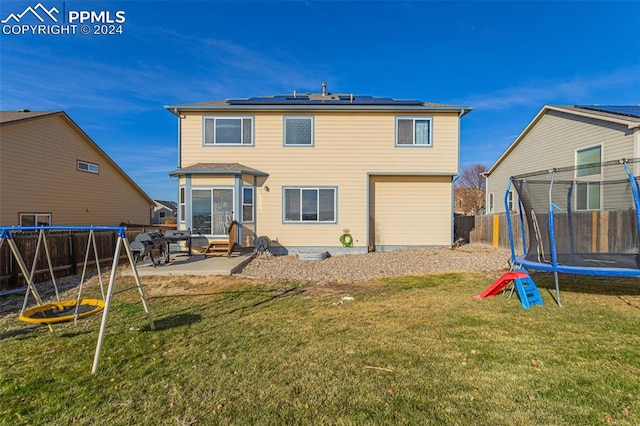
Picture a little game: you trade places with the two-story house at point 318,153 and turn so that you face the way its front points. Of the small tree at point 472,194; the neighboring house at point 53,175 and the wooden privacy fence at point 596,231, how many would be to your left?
1

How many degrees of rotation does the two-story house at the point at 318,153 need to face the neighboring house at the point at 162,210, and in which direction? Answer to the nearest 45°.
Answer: approximately 45° to its left

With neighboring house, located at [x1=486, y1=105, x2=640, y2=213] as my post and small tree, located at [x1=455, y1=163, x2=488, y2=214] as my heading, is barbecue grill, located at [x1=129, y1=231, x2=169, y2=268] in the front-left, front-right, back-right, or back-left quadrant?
back-left

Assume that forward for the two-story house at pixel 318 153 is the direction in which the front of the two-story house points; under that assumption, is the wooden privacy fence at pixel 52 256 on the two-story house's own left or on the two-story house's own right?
on the two-story house's own left

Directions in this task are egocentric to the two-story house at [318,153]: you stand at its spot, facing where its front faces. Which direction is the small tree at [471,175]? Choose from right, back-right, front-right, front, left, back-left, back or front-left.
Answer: front-right

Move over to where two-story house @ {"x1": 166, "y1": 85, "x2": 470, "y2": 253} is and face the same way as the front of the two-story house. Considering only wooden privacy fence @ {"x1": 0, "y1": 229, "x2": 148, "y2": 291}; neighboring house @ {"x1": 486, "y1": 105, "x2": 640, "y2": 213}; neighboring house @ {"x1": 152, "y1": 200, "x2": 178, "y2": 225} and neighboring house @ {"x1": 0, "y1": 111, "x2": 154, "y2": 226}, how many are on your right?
1

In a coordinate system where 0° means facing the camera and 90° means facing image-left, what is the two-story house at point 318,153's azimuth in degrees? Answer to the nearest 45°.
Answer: approximately 180°

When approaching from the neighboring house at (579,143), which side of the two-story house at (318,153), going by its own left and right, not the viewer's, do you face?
right

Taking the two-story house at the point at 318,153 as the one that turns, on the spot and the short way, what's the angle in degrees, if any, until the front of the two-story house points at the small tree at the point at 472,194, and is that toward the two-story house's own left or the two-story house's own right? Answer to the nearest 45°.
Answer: approximately 45° to the two-story house's own right

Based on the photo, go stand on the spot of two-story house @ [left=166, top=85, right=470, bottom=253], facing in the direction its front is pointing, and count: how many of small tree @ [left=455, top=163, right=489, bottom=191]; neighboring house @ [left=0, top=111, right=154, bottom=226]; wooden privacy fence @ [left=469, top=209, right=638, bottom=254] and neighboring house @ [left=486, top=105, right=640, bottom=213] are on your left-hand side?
1

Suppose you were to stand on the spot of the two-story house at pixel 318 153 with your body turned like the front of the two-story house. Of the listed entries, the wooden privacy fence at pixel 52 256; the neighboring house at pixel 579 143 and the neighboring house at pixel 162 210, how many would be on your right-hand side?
1

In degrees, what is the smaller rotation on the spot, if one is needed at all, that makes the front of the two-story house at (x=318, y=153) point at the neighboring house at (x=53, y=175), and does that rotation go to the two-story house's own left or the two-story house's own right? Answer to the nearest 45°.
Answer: approximately 90° to the two-story house's own left

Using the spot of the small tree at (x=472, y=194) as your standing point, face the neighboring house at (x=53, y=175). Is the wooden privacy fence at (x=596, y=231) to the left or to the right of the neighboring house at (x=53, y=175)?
left

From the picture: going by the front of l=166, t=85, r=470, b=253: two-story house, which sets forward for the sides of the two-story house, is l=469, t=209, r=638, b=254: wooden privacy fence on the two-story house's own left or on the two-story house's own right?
on the two-story house's own right
